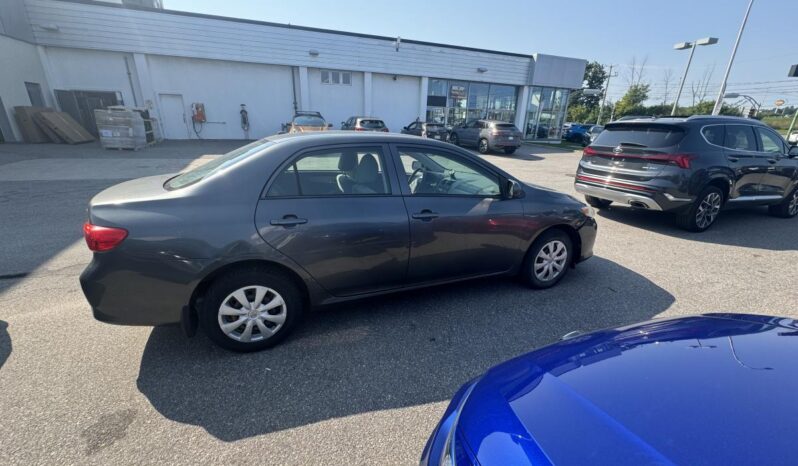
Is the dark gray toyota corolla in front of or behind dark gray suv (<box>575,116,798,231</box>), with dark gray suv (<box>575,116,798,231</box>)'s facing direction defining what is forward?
behind

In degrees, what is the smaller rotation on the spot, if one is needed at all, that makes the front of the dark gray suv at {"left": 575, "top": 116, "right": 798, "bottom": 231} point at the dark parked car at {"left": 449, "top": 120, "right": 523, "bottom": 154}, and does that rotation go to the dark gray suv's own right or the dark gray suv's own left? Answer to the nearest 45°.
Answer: approximately 90° to the dark gray suv's own left

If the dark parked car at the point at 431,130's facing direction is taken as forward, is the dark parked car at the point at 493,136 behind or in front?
behind

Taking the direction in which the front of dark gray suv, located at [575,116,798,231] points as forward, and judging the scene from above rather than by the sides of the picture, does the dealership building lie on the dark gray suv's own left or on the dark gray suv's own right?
on the dark gray suv's own left

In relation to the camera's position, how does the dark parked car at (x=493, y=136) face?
facing away from the viewer and to the left of the viewer

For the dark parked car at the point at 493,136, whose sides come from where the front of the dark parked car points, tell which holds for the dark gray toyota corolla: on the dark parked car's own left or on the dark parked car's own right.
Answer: on the dark parked car's own left

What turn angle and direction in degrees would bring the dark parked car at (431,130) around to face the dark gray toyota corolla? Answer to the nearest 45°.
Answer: approximately 135° to its left

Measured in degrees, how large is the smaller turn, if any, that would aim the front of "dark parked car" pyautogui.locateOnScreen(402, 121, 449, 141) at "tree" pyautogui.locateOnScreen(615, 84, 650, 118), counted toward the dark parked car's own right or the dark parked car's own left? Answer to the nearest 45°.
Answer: approximately 90° to the dark parked car's own right

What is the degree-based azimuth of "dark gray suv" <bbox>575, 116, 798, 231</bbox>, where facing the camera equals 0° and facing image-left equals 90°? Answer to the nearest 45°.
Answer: approximately 225°

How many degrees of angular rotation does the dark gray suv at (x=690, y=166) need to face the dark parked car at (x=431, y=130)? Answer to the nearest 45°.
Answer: approximately 90° to its left

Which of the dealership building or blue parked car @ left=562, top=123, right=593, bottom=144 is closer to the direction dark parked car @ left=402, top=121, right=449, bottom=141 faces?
the dealership building

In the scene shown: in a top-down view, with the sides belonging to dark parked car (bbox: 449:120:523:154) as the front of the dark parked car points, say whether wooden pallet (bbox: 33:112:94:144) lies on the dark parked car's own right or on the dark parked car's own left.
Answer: on the dark parked car's own left

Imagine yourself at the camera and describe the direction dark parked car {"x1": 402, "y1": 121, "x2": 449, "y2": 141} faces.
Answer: facing away from the viewer and to the left of the viewer
